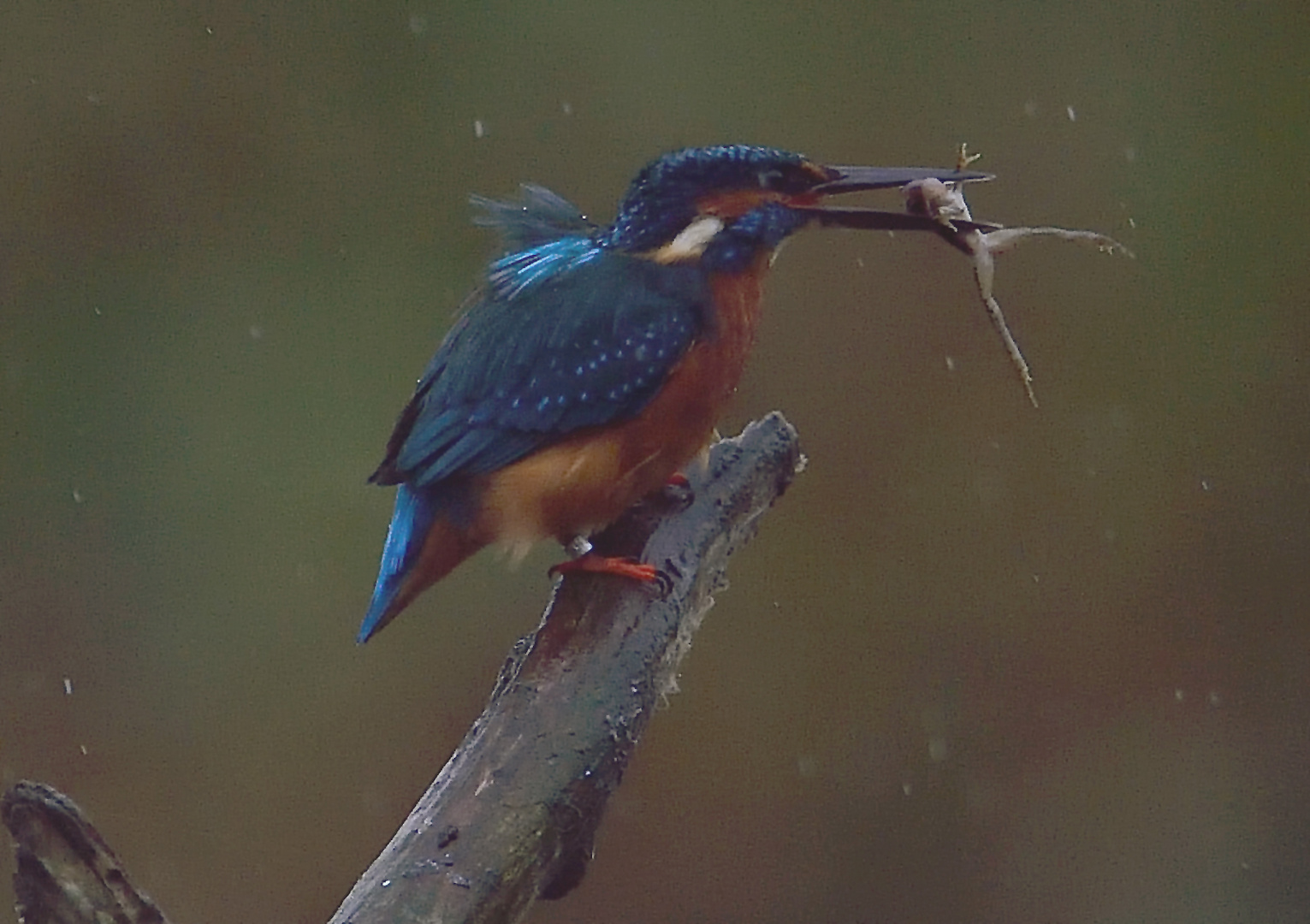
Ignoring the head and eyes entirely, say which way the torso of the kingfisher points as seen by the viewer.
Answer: to the viewer's right
